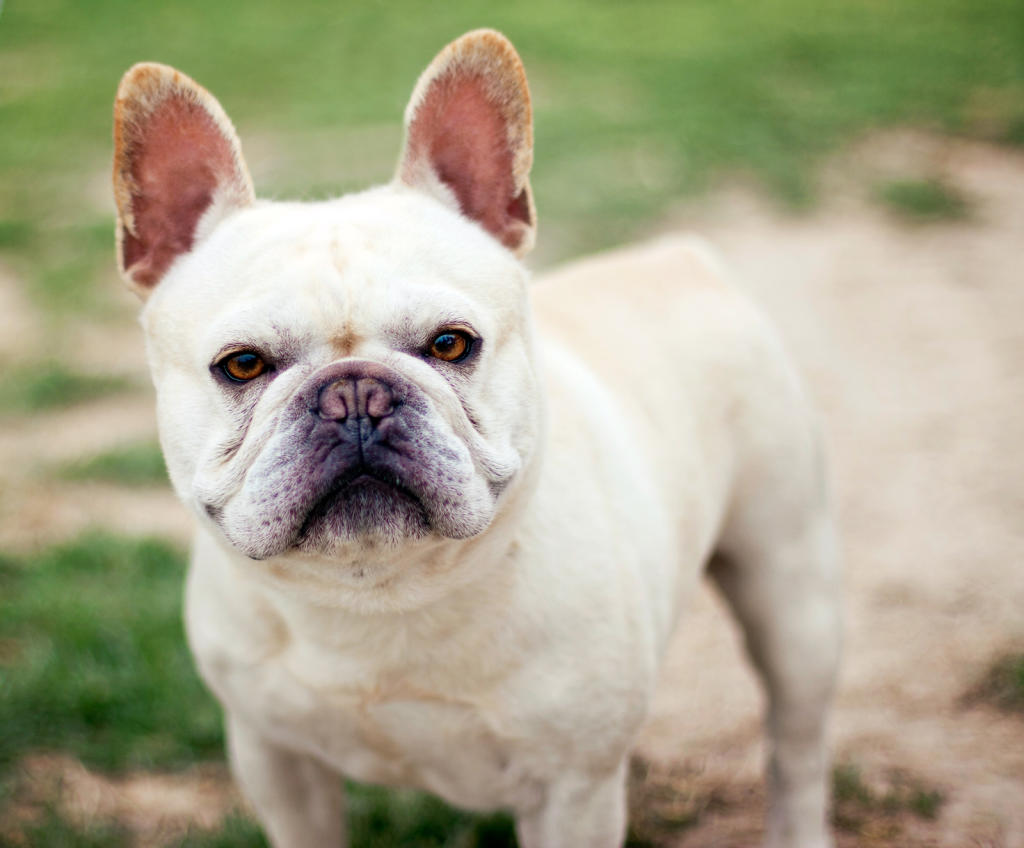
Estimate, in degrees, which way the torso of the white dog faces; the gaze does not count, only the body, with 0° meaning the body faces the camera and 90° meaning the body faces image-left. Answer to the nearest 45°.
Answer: approximately 45°
